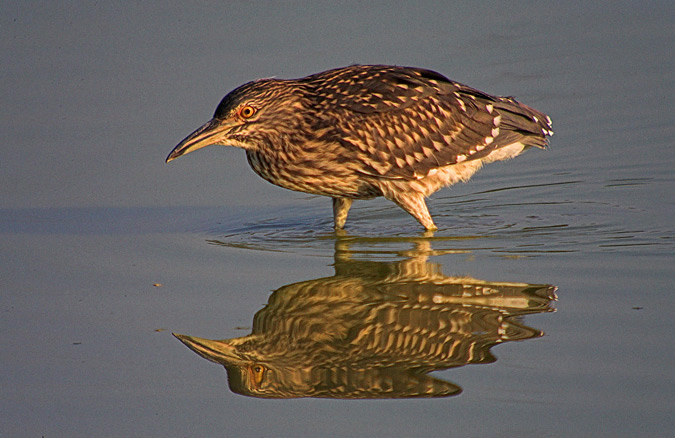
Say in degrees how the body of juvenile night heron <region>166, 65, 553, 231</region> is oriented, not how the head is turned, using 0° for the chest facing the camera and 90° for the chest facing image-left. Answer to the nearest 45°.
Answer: approximately 90°
